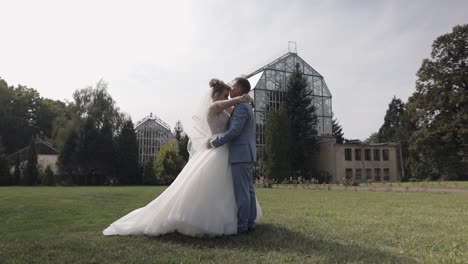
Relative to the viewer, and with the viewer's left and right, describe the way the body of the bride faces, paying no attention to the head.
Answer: facing to the right of the viewer

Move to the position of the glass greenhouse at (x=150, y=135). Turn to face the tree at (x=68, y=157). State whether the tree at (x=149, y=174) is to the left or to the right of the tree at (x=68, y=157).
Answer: left

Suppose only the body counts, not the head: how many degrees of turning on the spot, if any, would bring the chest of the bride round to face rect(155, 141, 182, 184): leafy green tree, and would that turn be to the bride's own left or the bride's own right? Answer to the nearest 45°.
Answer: approximately 90° to the bride's own left

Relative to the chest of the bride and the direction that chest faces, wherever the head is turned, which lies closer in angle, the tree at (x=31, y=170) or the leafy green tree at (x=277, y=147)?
the leafy green tree

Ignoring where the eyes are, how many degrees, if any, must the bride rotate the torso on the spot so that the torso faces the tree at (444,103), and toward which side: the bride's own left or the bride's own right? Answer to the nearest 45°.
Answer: approximately 45° to the bride's own left

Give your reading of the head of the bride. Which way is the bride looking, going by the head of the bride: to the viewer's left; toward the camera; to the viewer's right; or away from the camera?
to the viewer's right

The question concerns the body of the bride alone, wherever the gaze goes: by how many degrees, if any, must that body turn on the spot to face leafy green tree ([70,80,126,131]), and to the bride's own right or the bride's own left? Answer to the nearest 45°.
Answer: approximately 90° to the bride's own left
